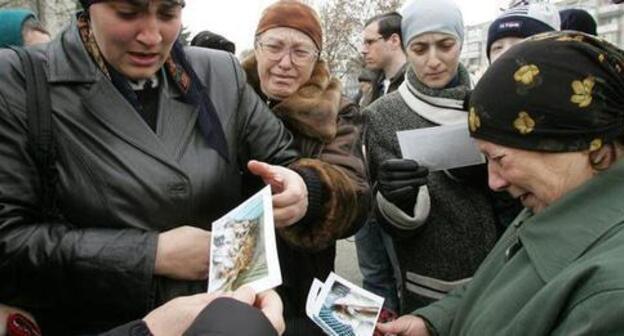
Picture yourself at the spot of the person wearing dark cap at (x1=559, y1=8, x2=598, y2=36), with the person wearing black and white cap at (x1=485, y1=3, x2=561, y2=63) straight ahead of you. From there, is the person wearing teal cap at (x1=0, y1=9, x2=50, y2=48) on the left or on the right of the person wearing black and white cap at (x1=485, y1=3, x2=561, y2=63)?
right

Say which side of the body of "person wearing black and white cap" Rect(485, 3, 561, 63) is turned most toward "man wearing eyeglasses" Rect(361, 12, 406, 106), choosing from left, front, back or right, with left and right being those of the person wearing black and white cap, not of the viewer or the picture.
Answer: right

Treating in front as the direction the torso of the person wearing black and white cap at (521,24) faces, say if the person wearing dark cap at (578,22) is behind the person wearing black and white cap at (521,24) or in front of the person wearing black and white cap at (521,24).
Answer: behind

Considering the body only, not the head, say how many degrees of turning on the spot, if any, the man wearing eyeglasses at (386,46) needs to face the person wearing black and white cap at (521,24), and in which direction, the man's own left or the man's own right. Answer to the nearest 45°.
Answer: approximately 90° to the man's own left
